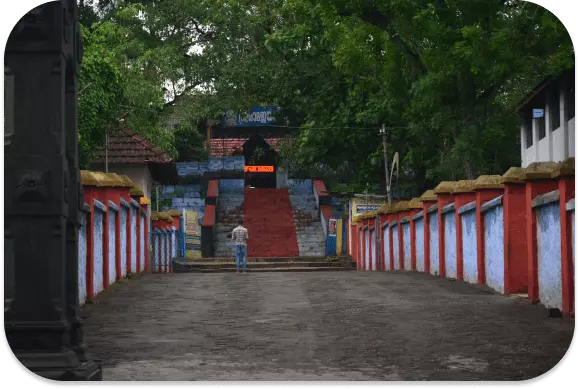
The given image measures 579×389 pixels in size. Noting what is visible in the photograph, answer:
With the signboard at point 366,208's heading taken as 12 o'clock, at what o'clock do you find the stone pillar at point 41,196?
The stone pillar is roughly at 12 o'clock from the signboard.

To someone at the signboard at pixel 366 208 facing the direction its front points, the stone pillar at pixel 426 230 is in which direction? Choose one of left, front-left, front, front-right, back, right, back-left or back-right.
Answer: front

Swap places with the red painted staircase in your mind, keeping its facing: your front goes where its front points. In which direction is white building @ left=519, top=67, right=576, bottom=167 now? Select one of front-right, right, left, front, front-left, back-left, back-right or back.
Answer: front-left

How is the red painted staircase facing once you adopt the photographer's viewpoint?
facing the viewer

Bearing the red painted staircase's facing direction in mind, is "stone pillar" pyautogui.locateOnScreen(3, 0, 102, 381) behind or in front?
in front

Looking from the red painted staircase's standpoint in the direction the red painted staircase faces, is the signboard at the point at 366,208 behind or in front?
in front

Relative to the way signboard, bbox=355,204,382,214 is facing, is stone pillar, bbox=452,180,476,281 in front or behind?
in front

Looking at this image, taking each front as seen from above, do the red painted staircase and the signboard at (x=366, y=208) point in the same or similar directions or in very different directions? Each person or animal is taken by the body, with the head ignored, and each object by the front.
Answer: same or similar directions

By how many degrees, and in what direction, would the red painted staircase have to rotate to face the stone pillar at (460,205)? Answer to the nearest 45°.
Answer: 0° — it already faces it

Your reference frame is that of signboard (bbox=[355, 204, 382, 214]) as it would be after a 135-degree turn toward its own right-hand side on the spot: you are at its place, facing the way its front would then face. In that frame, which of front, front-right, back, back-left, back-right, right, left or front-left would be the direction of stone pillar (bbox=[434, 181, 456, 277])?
back-left

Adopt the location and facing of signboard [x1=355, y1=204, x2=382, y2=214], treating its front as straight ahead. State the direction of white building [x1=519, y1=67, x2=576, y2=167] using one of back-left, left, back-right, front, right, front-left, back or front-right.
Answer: front-left

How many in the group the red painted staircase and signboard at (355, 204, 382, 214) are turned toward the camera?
2
